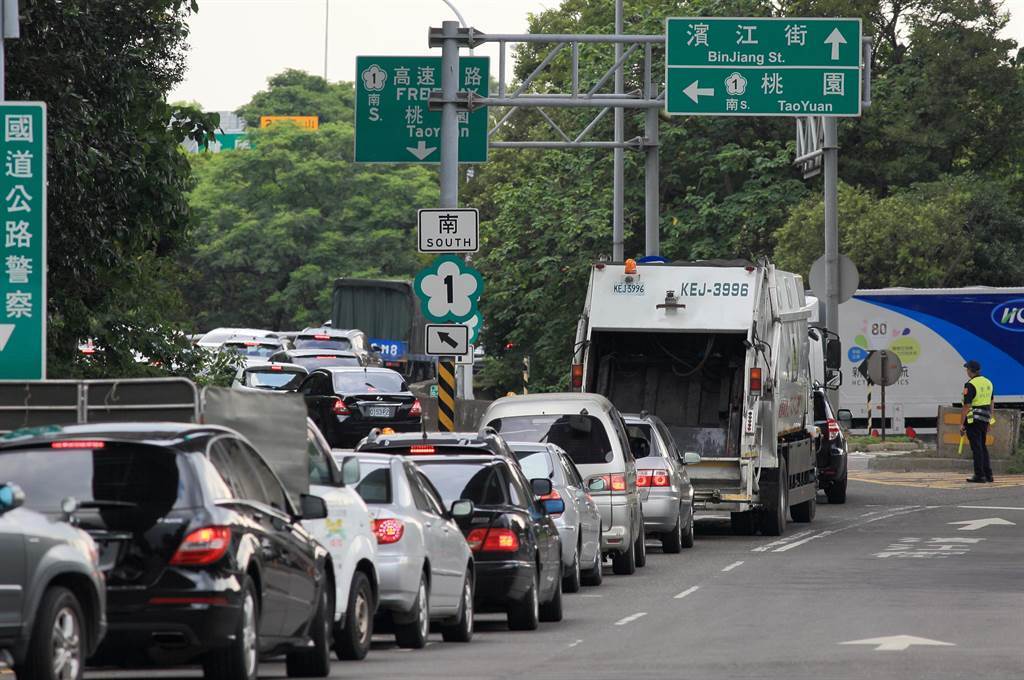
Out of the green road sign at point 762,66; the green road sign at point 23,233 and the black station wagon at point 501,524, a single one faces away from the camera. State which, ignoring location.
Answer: the black station wagon

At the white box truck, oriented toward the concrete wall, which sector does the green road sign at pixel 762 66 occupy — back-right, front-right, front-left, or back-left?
front-right

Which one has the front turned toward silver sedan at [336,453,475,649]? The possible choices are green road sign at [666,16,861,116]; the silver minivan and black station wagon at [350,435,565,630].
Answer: the green road sign

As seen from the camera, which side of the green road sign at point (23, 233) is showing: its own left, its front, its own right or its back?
front

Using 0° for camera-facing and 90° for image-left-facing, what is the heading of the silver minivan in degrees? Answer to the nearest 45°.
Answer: approximately 180°

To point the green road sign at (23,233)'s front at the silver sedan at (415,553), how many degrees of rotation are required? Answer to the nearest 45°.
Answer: approximately 45° to its left

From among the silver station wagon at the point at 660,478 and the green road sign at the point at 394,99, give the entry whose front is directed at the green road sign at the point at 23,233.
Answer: the green road sign at the point at 394,99

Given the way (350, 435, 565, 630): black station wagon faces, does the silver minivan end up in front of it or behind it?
in front

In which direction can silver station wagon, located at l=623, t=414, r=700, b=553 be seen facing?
away from the camera

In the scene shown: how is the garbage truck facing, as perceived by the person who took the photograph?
facing away from the viewer

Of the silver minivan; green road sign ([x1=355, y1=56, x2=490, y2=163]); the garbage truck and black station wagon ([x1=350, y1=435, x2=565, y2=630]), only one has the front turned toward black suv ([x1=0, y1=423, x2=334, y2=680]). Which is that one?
the green road sign

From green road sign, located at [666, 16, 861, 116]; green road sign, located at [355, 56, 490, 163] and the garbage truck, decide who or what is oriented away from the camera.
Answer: the garbage truck

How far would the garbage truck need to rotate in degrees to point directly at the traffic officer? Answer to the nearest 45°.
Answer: approximately 45° to its right

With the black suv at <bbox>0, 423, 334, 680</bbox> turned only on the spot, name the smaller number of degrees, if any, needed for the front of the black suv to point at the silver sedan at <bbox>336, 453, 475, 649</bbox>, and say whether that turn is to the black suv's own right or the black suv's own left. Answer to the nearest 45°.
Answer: approximately 45° to the black suv's own right

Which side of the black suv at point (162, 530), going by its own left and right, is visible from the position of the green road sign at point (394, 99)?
front

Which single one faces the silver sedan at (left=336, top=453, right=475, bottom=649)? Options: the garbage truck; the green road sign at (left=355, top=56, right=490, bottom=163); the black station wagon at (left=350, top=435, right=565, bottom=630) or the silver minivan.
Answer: the green road sign

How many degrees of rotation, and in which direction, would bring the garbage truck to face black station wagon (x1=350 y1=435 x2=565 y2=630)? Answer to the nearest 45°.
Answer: approximately 180°

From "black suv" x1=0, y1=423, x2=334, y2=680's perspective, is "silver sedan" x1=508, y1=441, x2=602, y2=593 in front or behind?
in front

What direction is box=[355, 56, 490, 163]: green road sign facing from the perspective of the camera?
toward the camera

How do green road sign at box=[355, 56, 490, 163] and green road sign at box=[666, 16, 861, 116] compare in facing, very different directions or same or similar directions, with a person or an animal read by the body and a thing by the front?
same or similar directions

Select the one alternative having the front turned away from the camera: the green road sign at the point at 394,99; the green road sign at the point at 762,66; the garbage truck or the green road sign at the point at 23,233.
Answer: the garbage truck

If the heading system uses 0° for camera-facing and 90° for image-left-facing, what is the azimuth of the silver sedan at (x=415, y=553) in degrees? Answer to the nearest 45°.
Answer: approximately 180°

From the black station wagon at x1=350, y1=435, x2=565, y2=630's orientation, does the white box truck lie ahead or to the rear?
ahead

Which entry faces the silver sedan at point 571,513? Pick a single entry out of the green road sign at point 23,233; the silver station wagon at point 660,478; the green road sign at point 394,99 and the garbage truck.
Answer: the green road sign at point 394,99
